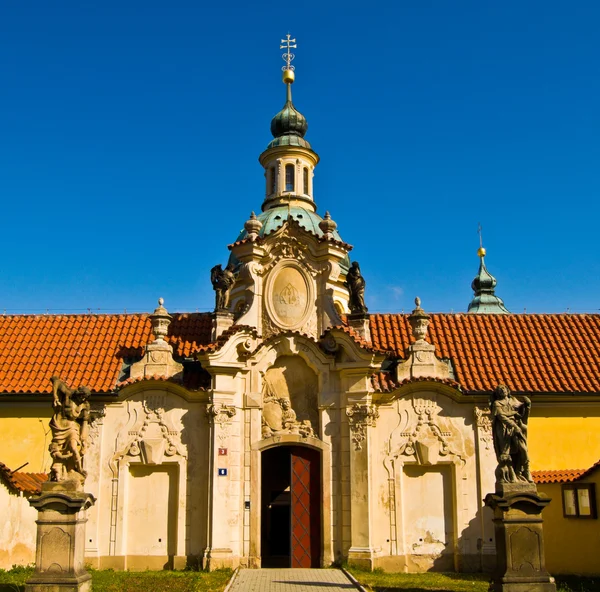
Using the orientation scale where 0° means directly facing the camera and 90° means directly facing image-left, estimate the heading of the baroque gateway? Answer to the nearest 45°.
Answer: approximately 0°

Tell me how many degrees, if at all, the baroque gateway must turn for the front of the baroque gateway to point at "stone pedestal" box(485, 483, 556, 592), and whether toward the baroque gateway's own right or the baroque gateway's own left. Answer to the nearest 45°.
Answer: approximately 45° to the baroque gateway's own left

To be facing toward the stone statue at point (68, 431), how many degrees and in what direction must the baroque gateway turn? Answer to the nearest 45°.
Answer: approximately 45° to its right
